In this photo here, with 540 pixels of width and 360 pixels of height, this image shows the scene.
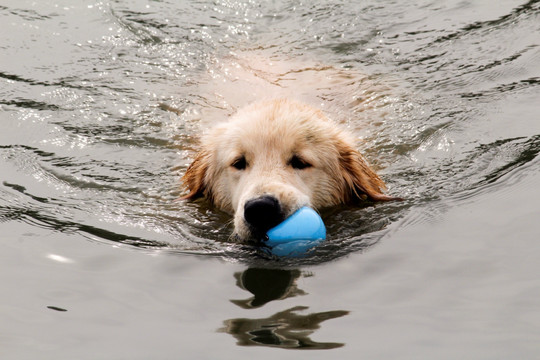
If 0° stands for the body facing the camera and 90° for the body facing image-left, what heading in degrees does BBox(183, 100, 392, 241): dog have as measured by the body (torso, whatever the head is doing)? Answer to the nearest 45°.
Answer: approximately 0°
